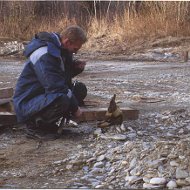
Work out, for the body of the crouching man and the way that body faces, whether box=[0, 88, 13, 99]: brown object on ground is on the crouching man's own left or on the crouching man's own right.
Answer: on the crouching man's own left

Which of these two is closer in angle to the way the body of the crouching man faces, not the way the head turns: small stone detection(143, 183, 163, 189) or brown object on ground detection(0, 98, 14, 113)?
the small stone

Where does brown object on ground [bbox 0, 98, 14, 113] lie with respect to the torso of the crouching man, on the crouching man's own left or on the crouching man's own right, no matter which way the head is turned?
on the crouching man's own left

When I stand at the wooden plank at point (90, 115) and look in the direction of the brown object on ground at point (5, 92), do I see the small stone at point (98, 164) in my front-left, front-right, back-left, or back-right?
back-left

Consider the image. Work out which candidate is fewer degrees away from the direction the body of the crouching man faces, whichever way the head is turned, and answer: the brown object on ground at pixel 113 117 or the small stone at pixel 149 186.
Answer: the brown object on ground

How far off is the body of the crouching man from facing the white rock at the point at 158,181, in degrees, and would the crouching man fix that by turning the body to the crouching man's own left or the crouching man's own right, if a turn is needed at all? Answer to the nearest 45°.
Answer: approximately 45° to the crouching man's own right

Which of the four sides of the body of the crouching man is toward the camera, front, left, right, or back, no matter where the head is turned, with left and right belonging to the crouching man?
right

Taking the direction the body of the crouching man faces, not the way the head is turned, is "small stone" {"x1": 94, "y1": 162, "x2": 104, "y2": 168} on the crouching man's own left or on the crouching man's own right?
on the crouching man's own right

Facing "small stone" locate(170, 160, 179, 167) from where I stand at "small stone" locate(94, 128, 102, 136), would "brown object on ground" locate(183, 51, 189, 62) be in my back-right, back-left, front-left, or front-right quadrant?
back-left

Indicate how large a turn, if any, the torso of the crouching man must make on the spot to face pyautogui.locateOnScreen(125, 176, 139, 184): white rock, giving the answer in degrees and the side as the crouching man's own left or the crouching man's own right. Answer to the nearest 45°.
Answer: approximately 45° to the crouching man's own right

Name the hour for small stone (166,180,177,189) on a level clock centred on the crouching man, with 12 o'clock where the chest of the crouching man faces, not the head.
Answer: The small stone is roughly at 2 o'clock from the crouching man.
